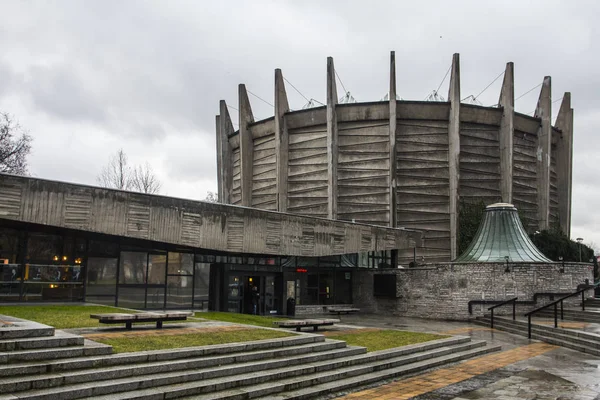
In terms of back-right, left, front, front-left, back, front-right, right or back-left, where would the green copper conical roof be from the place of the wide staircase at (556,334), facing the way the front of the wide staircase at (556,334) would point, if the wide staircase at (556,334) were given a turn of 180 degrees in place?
front-left

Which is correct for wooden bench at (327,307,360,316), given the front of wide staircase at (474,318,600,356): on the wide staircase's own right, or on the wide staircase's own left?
on the wide staircase's own right

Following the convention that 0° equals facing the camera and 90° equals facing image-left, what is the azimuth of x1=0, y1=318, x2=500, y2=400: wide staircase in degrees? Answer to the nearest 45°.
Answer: approximately 315°

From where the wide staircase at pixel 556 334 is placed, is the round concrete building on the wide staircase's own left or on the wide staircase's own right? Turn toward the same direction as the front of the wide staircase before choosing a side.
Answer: on the wide staircase's own right

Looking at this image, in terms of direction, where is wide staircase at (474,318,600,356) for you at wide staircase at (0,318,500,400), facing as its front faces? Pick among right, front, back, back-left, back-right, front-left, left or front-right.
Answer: left

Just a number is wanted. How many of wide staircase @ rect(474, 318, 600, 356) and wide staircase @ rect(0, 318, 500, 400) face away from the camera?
0

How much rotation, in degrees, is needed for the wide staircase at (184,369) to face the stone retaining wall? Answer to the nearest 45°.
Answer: approximately 90° to its left

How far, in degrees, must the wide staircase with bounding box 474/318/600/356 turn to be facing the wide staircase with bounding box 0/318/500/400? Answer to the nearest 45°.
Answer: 0° — it already faces it
